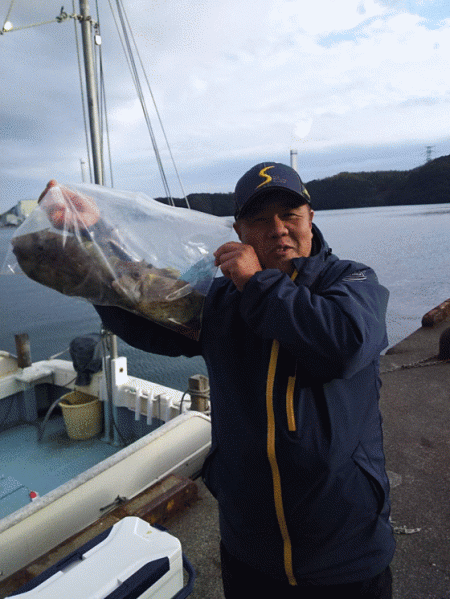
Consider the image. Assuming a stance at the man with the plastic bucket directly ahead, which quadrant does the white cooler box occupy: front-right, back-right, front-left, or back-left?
front-left

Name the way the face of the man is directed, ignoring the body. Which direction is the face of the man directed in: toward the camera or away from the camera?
toward the camera

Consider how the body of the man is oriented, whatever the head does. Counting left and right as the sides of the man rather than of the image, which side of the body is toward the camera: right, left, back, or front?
front

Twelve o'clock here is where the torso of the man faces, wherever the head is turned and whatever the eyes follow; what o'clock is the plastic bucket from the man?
The plastic bucket is roughly at 5 o'clock from the man.

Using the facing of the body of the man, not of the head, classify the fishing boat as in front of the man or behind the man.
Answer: behind
